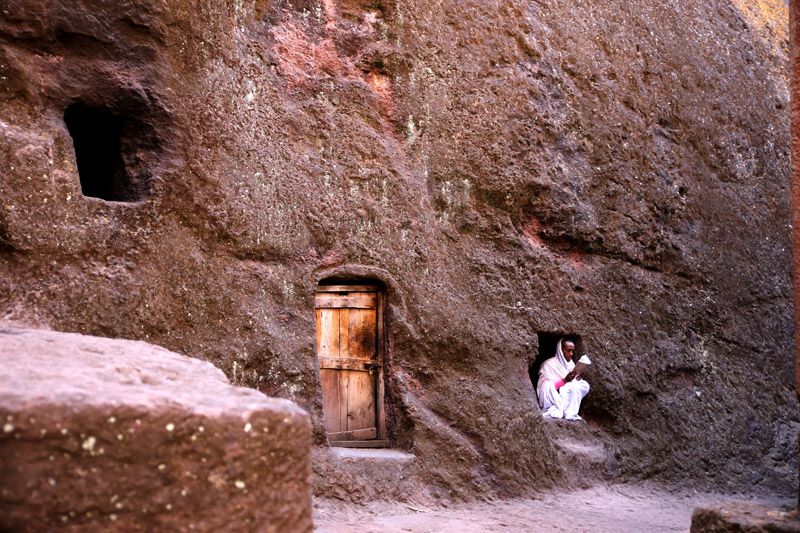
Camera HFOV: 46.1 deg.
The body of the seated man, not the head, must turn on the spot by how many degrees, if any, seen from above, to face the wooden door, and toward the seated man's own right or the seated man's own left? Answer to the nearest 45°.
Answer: approximately 90° to the seated man's own right

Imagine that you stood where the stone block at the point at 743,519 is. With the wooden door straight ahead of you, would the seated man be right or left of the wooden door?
right

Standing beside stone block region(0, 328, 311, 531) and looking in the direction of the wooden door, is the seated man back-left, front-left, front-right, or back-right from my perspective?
front-right

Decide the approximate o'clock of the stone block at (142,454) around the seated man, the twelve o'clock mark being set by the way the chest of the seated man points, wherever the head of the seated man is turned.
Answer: The stone block is roughly at 2 o'clock from the seated man.

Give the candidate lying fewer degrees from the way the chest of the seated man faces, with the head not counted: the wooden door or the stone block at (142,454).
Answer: the stone block

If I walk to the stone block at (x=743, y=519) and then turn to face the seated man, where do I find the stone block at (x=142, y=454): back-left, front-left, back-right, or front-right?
back-left

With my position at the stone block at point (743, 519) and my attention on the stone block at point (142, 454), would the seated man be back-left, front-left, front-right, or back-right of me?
back-right

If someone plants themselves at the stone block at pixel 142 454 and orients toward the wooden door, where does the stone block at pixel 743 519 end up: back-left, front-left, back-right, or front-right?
front-right

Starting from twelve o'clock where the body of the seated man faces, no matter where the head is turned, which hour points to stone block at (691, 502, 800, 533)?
The stone block is roughly at 1 o'clock from the seated man.

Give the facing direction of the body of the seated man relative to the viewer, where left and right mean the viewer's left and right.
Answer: facing the viewer and to the right of the viewer

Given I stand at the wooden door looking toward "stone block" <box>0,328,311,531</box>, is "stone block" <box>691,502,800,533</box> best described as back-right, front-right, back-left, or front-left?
front-left

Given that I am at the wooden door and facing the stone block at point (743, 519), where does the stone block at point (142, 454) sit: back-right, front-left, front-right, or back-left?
front-right

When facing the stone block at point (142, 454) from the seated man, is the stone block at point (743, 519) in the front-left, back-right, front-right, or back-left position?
front-left
